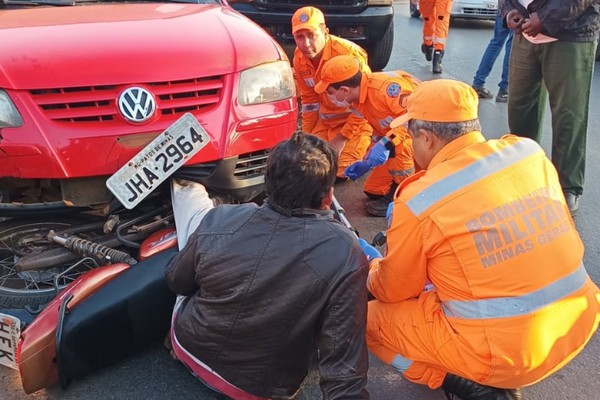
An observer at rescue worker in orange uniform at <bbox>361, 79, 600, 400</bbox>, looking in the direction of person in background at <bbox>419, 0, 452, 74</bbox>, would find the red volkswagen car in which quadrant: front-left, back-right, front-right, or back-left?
front-left

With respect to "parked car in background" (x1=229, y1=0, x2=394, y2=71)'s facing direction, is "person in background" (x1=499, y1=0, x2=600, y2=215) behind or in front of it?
in front

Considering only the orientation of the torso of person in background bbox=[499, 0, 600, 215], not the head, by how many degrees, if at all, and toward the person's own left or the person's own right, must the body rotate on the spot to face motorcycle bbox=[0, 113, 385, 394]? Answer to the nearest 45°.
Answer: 0° — they already face it

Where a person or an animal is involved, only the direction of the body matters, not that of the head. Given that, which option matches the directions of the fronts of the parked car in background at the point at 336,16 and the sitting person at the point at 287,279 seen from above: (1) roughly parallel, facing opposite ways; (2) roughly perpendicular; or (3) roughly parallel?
roughly parallel, facing opposite ways

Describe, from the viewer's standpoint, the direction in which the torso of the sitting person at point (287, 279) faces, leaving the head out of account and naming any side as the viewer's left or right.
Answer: facing away from the viewer

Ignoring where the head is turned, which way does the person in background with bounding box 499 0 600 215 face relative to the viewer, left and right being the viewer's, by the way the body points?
facing the viewer and to the left of the viewer

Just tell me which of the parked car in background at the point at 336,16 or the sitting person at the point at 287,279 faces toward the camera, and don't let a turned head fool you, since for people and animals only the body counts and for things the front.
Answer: the parked car in background

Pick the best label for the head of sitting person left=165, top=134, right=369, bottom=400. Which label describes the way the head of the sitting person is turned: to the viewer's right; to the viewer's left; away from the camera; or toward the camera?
away from the camera

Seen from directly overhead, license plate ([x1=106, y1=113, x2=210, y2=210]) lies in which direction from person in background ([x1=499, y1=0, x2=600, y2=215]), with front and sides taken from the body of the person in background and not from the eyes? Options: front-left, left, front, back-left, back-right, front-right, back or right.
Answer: front

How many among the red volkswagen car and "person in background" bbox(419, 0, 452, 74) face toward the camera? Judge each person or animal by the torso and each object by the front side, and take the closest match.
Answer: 2

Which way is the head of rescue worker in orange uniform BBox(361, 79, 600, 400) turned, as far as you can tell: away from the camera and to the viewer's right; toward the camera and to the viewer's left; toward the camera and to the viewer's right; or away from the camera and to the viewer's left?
away from the camera and to the viewer's left

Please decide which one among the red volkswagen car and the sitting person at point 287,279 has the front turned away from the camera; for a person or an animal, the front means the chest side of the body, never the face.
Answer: the sitting person

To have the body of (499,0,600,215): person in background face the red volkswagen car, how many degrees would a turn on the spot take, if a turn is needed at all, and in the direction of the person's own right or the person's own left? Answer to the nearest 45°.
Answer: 0° — they already face it

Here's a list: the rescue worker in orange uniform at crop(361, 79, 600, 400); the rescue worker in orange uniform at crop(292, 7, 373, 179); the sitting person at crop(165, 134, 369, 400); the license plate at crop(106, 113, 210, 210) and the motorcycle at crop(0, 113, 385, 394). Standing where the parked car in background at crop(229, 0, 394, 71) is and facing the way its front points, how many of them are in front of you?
5

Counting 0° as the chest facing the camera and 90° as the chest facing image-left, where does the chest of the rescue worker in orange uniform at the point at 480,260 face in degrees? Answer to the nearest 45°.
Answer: approximately 135°

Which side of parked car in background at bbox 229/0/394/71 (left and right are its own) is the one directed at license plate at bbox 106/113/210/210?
front

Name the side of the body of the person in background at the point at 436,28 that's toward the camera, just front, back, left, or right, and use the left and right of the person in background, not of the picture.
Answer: front

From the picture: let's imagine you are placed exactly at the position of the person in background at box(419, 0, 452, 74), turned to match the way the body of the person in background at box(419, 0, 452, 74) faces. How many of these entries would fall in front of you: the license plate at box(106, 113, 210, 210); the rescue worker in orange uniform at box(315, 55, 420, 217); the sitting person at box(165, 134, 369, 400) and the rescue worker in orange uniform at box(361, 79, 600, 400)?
4
